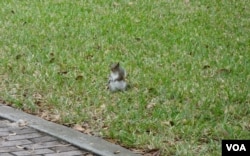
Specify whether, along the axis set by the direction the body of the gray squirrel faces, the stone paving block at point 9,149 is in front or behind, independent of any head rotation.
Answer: in front

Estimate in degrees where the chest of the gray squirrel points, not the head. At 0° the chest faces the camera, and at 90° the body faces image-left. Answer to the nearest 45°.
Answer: approximately 45°

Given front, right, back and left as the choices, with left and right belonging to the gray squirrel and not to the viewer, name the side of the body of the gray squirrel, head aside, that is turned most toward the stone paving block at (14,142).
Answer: front

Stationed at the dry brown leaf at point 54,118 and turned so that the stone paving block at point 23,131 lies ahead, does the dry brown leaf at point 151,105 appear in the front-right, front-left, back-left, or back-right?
back-left

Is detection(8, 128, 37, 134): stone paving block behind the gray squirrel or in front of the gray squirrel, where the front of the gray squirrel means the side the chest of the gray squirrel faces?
in front

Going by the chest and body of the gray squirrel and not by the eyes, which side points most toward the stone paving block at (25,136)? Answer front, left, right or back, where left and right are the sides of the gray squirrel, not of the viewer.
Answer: front

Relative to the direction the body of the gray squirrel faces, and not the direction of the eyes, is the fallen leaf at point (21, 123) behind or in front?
in front
